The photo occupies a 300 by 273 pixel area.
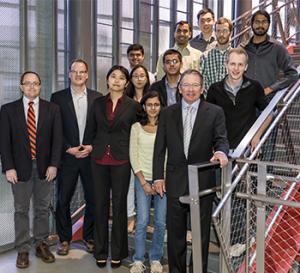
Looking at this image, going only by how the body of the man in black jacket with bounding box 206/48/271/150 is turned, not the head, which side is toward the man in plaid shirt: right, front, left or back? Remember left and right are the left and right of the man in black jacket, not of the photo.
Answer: back

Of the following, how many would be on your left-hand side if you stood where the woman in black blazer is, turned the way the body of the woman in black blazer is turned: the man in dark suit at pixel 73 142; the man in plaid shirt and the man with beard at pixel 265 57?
2

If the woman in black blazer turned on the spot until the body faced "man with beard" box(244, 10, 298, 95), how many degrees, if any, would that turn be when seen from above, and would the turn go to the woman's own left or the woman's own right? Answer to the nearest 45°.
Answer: approximately 90° to the woman's own left

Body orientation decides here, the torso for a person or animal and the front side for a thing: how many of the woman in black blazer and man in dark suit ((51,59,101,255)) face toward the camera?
2

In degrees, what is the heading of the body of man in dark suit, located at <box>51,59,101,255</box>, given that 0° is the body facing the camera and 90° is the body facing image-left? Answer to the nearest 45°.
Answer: approximately 0°
